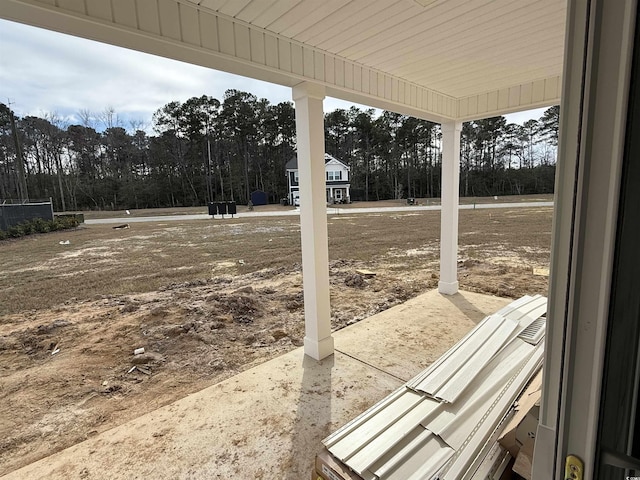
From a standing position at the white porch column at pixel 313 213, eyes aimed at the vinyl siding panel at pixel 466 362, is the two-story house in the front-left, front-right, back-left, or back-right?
back-left

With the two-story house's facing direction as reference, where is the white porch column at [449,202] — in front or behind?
in front

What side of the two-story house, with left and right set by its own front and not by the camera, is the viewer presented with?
front

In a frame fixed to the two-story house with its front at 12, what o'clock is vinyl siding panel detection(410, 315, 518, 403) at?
The vinyl siding panel is roughly at 12 o'clock from the two-story house.

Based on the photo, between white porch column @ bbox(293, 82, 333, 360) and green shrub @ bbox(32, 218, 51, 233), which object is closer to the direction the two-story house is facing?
the white porch column

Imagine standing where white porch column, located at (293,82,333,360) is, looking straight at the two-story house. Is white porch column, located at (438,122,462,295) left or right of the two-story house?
right

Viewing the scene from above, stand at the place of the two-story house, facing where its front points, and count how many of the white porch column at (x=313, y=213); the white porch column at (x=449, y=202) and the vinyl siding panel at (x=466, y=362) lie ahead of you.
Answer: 3

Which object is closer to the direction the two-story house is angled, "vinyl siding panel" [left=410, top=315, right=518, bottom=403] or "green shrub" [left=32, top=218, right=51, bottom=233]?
the vinyl siding panel

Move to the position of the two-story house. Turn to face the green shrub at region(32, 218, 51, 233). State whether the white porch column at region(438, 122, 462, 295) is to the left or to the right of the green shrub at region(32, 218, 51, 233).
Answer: left

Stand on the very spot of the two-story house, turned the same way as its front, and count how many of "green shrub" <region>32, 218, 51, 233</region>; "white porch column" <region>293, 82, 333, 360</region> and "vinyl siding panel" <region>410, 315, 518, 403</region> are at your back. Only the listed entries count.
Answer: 0

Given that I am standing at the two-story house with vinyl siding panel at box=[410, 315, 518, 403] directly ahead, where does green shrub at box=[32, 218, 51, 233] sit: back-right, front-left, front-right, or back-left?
front-right

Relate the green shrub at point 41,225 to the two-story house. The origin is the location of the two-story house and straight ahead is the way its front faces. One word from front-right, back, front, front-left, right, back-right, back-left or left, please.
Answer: front-right

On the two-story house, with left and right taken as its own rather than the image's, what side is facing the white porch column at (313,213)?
front

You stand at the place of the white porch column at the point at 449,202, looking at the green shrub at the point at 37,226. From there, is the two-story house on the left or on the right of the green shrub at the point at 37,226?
right

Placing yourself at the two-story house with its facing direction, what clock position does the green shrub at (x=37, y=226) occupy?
The green shrub is roughly at 1 o'clock from the two-story house.
